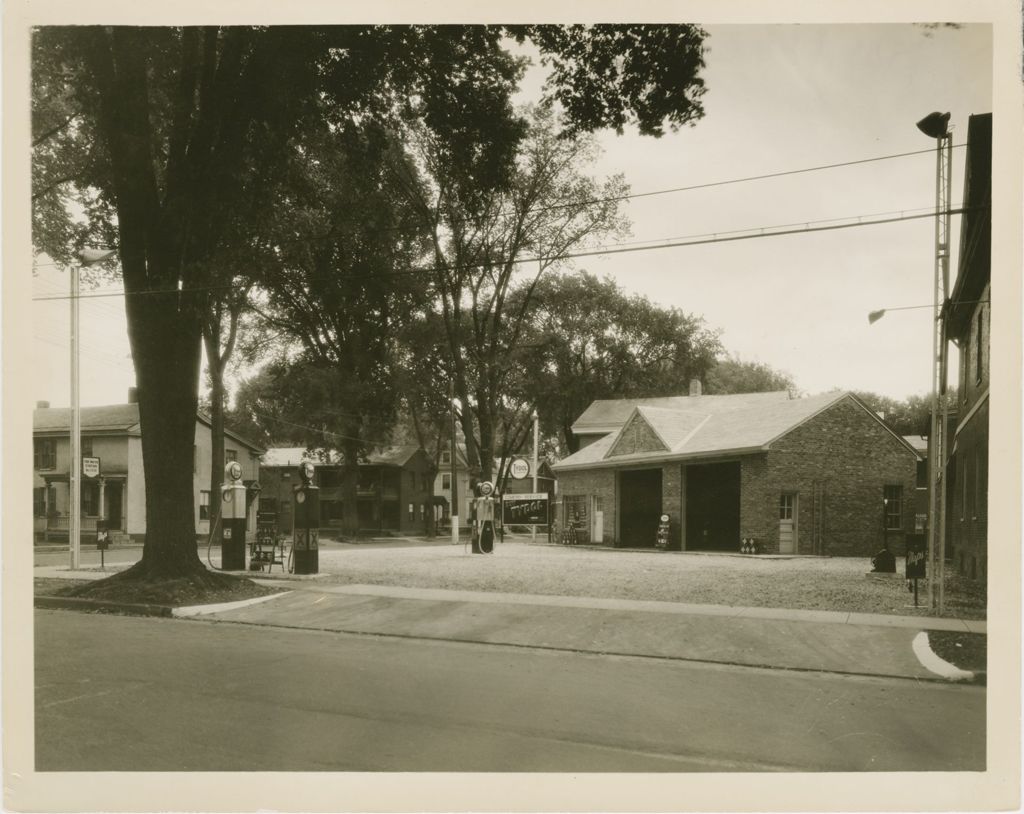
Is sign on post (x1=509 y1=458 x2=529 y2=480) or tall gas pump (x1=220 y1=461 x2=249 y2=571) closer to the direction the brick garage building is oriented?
the tall gas pump

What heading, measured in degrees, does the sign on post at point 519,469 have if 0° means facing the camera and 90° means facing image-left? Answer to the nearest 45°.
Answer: approximately 0°

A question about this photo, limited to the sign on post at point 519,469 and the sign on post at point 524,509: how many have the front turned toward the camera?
2

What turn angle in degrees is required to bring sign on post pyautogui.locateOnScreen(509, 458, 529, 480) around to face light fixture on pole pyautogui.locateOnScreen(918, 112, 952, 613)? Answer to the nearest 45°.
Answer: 0° — it already faces it
